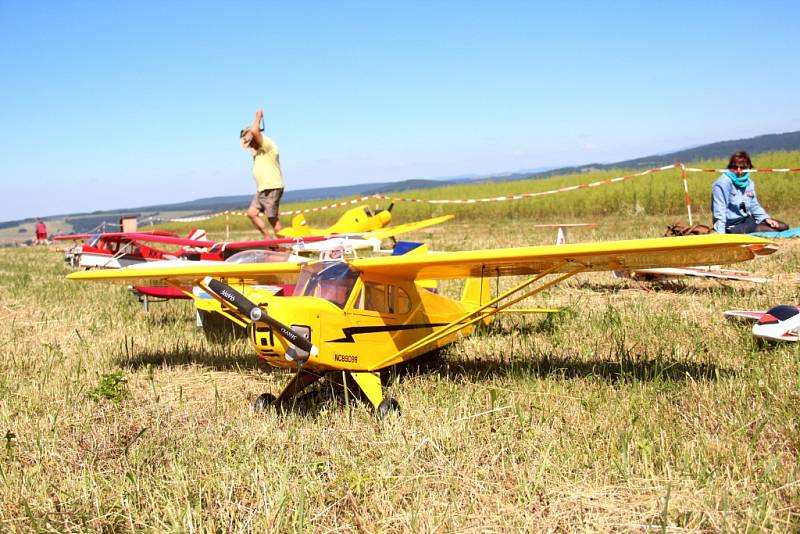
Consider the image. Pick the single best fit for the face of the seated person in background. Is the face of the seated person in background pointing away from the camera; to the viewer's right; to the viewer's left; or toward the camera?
toward the camera

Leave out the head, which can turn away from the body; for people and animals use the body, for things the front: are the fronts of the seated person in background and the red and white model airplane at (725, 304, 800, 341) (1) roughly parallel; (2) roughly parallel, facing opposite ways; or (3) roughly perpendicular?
roughly perpendicular

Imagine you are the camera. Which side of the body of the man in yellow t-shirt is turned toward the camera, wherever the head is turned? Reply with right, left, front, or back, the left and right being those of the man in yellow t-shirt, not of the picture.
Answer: left

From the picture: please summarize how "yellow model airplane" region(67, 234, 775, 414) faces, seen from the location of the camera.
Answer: facing the viewer and to the left of the viewer

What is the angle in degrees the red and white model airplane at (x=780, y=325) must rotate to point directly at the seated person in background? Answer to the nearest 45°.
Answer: approximately 135° to its right

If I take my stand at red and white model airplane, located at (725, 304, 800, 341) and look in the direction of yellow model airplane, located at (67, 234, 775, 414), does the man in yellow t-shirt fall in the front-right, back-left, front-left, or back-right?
front-right

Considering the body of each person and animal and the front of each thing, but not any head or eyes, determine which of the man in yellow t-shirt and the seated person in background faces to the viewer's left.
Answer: the man in yellow t-shirt

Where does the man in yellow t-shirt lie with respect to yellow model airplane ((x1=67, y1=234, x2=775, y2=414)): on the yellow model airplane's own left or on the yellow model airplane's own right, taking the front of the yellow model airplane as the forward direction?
on the yellow model airplane's own right

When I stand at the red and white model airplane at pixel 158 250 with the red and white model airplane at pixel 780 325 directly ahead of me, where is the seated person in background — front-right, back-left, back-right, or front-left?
front-left

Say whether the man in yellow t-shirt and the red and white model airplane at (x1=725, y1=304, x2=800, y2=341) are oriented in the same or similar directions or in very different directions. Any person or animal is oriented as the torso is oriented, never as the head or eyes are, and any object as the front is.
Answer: same or similar directions

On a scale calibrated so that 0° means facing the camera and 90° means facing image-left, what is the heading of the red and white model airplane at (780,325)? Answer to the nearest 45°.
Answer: approximately 45°

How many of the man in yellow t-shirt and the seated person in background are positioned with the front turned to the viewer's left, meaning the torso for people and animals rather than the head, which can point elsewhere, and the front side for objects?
1
